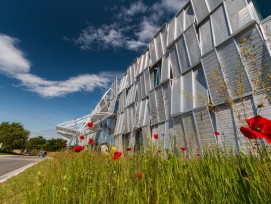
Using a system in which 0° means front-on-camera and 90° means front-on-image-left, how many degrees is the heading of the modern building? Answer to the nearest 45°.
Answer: approximately 45°
